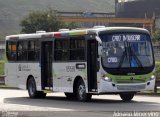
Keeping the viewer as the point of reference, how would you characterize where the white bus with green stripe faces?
facing the viewer and to the right of the viewer
